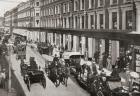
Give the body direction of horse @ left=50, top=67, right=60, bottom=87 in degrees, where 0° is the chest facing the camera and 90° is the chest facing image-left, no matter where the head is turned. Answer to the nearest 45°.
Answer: approximately 315°

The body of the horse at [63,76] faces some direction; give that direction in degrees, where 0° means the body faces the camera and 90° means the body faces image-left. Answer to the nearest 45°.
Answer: approximately 315°
